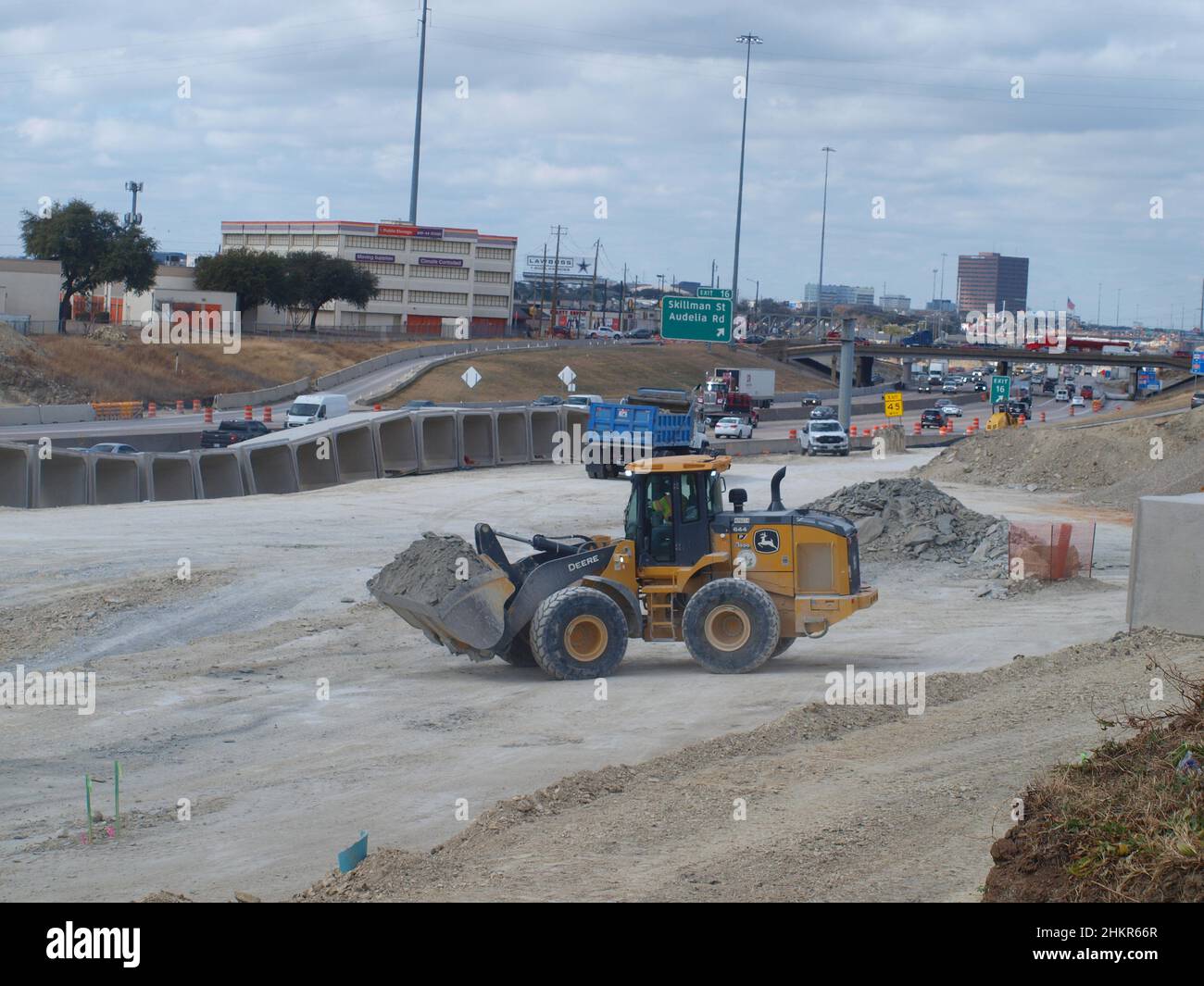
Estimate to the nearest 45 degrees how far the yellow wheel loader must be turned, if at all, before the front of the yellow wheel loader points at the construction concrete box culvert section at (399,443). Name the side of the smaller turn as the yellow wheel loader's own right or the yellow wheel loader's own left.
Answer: approximately 90° to the yellow wheel loader's own right

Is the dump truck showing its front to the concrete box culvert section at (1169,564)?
no

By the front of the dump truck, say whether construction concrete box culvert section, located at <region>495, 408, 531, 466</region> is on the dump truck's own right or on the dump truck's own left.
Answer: on the dump truck's own left

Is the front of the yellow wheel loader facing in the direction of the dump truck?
no

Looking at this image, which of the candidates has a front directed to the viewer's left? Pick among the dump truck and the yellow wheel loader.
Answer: the yellow wheel loader

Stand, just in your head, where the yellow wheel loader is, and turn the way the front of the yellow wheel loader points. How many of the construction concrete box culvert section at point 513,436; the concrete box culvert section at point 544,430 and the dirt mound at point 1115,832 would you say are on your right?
2

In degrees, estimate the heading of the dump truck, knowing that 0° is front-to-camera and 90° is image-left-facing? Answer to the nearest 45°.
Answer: approximately 225°

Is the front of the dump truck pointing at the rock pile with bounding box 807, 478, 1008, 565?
no

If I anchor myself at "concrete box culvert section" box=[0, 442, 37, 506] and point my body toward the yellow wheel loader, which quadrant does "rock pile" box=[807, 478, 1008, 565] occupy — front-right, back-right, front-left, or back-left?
front-left

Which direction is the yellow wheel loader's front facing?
to the viewer's left

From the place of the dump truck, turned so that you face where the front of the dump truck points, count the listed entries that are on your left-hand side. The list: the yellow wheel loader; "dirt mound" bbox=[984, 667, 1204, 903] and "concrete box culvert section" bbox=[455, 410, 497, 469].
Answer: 1

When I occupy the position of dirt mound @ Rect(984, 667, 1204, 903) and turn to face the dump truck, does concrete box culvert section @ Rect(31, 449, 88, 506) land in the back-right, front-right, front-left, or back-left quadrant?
front-left

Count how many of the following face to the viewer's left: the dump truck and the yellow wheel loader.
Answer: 1

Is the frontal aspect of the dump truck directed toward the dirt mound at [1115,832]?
no

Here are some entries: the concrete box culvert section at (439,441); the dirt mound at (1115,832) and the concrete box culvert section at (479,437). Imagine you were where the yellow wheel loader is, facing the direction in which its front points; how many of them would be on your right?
2

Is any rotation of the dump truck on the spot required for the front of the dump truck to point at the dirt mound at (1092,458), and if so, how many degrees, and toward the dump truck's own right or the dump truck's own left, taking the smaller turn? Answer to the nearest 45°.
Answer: approximately 45° to the dump truck's own right
